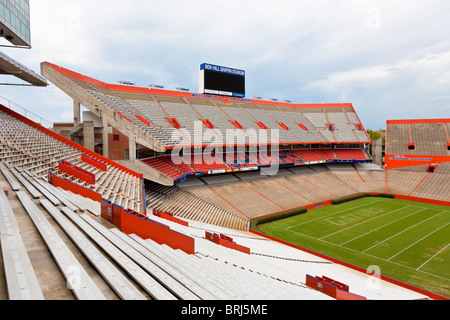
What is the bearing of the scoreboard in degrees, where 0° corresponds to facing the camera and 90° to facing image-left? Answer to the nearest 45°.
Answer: approximately 315°
